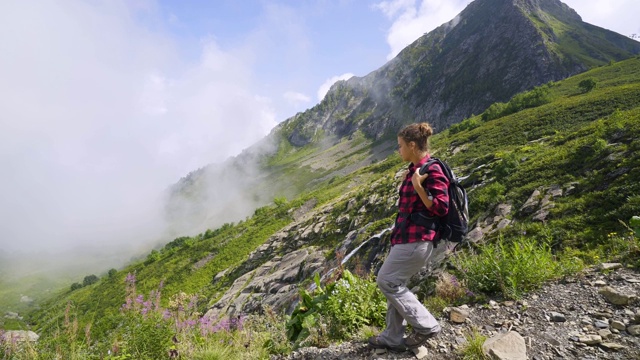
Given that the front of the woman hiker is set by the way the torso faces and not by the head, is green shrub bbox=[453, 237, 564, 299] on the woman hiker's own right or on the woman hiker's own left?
on the woman hiker's own right

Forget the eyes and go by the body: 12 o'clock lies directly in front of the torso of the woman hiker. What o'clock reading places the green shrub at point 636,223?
The green shrub is roughly at 5 o'clock from the woman hiker.

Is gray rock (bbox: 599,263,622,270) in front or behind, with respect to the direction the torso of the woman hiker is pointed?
behind

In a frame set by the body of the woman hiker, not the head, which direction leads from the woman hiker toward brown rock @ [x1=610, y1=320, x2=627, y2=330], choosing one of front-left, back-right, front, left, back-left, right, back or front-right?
back

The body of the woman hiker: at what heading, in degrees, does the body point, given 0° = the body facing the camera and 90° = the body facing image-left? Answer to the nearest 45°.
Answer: approximately 90°
